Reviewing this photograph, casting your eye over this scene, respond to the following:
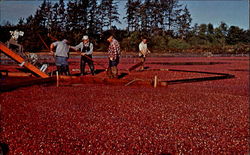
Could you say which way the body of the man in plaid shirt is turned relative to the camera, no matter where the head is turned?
to the viewer's left

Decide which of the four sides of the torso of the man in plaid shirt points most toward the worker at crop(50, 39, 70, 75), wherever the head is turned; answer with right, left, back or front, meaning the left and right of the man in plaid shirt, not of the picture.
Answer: front

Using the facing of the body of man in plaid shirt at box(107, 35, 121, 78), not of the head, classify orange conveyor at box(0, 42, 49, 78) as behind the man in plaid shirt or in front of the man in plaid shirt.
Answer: in front
